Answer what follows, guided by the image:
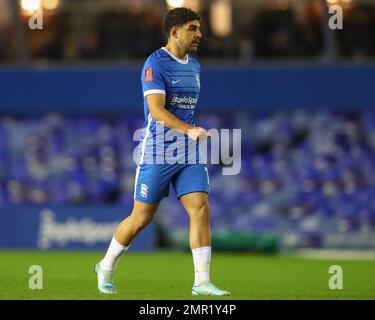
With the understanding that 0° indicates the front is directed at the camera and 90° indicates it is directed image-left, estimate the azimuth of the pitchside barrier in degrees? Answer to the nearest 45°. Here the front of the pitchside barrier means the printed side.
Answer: approximately 0°
